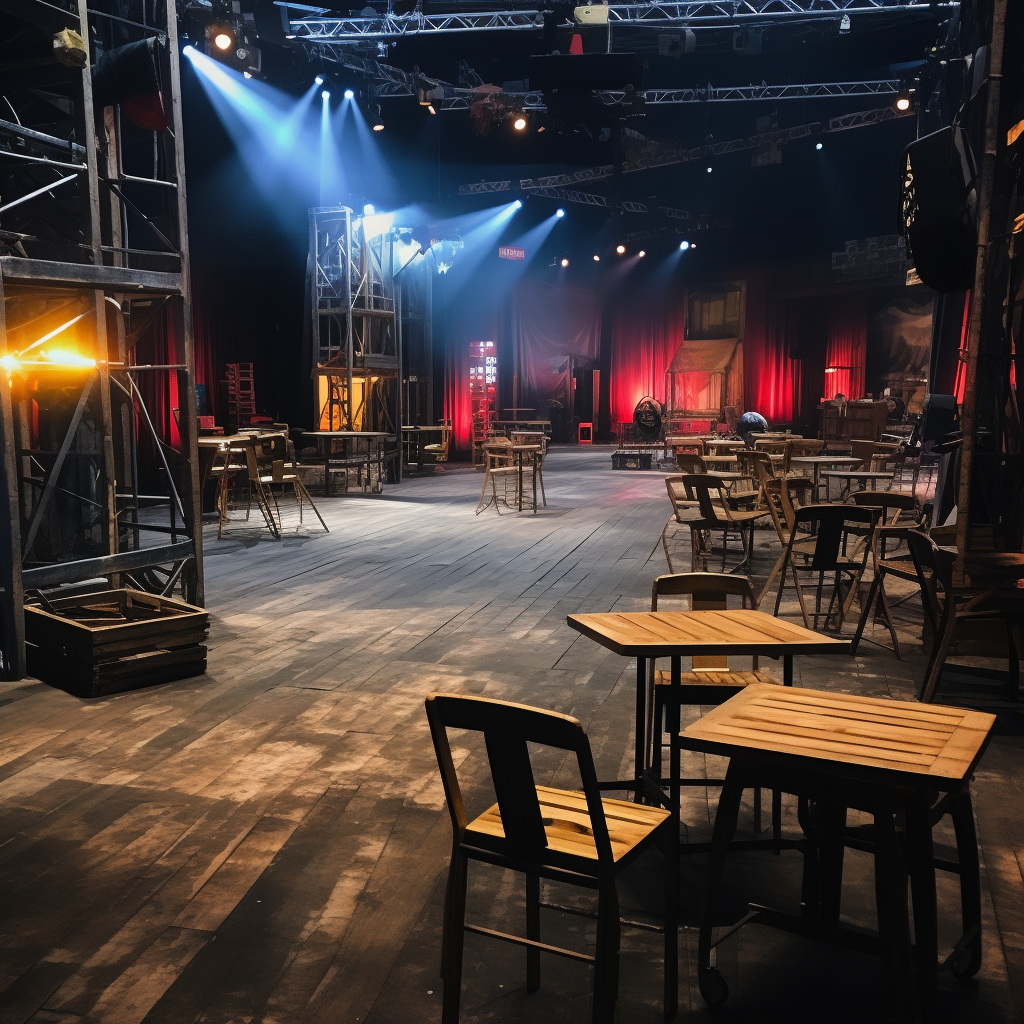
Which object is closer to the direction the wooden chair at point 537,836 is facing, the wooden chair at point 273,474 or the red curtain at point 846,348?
the red curtain

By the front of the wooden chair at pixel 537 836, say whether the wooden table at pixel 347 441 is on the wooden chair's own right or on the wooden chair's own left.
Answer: on the wooden chair's own left

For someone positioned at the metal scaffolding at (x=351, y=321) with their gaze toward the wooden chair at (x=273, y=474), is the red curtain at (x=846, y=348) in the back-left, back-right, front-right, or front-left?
back-left

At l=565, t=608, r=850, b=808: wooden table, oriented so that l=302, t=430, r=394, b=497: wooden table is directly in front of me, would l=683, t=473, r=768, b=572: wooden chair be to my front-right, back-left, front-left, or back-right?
front-right

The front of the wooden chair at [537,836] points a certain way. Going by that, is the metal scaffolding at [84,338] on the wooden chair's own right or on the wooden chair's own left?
on the wooden chair's own left

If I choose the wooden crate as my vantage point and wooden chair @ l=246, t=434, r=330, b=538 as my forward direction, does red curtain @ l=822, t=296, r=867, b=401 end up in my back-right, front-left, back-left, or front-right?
front-right
